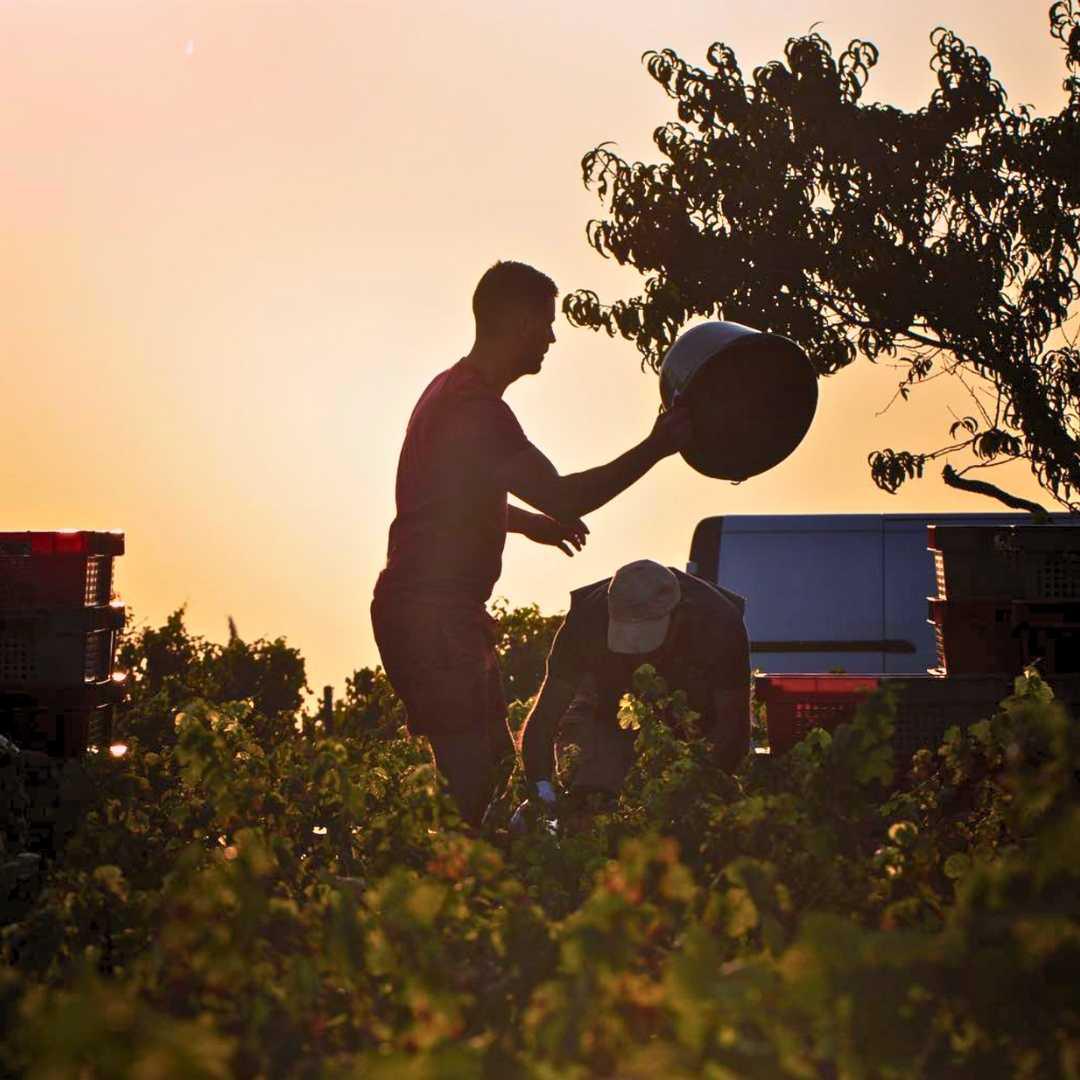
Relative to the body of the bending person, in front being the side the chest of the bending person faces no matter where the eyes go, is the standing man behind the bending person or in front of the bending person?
in front

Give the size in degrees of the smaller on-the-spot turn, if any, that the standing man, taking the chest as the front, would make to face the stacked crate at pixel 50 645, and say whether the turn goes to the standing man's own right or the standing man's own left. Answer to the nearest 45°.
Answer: approximately 135° to the standing man's own left

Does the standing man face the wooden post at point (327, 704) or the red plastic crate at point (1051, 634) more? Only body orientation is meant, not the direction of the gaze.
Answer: the red plastic crate

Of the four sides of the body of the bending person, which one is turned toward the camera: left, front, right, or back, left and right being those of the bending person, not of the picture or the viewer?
front

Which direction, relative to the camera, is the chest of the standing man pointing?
to the viewer's right

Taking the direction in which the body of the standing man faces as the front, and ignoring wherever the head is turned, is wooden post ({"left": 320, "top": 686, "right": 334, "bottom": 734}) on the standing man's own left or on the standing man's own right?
on the standing man's own left

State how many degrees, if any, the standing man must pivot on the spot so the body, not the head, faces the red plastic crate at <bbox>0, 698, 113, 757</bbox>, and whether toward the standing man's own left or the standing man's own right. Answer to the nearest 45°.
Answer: approximately 135° to the standing man's own left

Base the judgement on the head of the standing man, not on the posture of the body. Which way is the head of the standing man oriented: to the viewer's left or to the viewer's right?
to the viewer's right

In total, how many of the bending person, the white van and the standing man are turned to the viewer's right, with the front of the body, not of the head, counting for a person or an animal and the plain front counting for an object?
2

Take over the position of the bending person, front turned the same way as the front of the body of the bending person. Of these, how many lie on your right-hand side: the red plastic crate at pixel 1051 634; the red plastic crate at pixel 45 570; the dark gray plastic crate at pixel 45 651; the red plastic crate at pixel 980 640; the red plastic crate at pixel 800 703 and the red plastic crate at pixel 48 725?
3

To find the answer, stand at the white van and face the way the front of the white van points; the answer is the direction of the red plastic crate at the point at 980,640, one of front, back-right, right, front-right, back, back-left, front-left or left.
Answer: right

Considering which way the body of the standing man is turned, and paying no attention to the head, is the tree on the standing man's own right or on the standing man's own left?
on the standing man's own left

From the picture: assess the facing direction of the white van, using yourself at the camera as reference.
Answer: facing to the right of the viewer
